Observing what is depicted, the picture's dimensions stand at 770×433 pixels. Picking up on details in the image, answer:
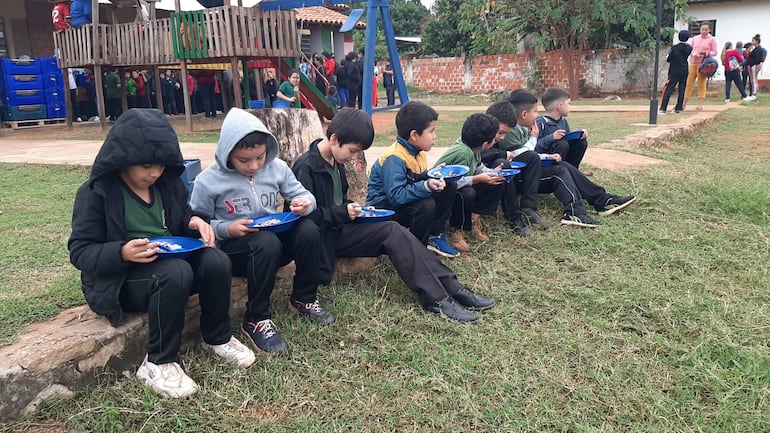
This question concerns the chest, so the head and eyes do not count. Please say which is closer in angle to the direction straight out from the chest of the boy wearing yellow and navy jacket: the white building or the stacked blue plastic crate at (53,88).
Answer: the white building

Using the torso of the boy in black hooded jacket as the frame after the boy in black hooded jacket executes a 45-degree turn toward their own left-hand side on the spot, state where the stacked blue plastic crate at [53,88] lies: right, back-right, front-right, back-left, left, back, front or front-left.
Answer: left

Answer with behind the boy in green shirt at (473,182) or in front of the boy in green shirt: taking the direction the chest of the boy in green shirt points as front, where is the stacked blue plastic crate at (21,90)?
behind

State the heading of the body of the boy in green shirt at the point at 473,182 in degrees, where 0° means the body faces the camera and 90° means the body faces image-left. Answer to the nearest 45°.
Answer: approximately 315°

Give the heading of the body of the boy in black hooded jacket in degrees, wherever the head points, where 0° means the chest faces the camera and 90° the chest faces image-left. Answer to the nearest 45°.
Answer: approximately 315°

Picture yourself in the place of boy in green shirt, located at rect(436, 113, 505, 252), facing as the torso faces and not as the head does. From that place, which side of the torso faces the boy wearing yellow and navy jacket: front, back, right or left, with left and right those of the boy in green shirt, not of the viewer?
right

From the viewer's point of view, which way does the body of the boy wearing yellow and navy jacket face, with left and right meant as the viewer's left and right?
facing to the right of the viewer

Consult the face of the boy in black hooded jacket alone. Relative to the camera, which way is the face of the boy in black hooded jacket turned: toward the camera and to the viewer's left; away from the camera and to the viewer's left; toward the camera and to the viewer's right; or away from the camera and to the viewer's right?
toward the camera and to the viewer's right

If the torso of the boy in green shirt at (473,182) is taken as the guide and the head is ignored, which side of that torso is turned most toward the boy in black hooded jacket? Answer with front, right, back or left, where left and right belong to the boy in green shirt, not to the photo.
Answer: right
